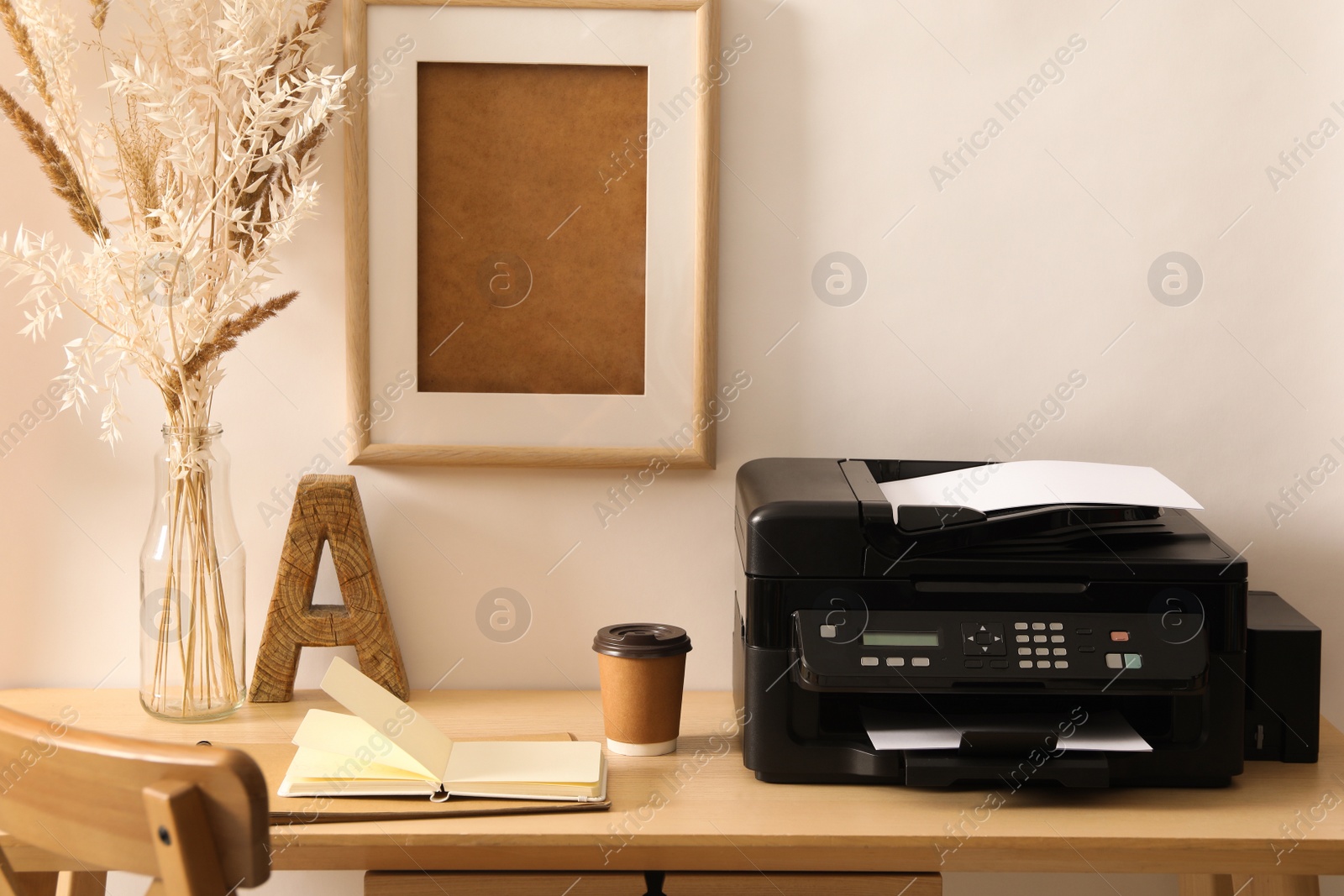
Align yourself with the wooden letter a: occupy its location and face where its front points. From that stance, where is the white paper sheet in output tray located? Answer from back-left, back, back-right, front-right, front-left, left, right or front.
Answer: front-left

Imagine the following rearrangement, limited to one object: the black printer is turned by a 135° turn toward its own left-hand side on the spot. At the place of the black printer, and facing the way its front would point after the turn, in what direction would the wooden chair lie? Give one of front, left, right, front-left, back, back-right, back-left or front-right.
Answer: back

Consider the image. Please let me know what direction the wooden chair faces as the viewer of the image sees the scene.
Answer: facing away from the viewer and to the right of the viewer

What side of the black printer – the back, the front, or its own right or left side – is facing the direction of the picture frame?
right

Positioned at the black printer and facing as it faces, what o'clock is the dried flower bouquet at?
The dried flower bouquet is roughly at 3 o'clock from the black printer.

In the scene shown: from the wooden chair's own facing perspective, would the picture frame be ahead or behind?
ahead

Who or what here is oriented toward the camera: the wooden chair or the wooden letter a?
the wooden letter a

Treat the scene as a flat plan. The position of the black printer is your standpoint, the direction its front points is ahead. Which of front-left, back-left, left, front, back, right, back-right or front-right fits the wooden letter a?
right

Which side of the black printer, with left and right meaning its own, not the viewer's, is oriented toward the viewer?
front

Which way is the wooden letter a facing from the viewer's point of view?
toward the camera

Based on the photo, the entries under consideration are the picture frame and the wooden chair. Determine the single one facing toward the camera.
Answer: the picture frame

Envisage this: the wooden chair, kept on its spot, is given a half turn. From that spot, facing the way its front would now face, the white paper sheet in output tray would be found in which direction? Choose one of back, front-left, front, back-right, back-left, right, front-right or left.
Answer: back-left
